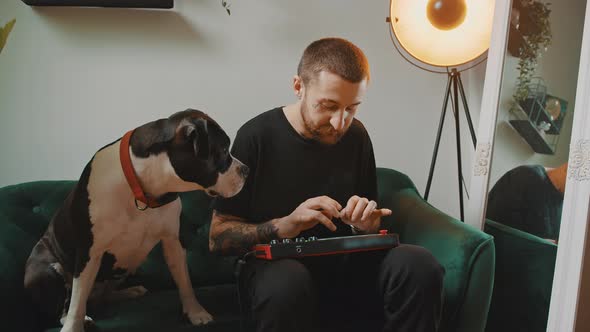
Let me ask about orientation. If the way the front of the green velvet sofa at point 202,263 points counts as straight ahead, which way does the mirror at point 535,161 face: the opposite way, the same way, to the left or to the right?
to the right

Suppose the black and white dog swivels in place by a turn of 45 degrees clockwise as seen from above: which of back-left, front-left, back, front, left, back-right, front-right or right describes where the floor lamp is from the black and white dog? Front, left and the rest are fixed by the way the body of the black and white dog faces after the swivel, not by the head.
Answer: left

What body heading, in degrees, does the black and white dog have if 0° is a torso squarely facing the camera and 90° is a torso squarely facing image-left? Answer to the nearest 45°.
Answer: approximately 315°

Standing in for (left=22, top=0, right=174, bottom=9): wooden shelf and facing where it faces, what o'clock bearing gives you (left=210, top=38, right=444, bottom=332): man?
The man is roughly at 11 o'clock from the wooden shelf.

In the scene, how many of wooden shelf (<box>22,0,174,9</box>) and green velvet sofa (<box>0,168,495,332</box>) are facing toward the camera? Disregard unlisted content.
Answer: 2

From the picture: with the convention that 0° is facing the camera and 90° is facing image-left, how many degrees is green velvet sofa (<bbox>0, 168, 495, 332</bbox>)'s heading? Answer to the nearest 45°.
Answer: approximately 0°

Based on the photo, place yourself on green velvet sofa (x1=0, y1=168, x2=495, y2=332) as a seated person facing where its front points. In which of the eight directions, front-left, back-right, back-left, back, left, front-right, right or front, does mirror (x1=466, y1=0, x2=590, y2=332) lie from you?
left
